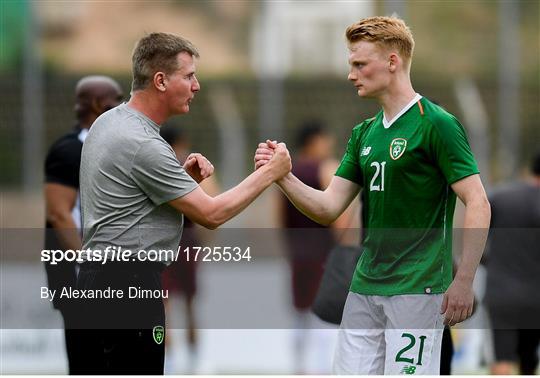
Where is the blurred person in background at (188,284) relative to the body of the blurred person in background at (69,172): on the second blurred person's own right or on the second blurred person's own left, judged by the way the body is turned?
on the second blurred person's own left

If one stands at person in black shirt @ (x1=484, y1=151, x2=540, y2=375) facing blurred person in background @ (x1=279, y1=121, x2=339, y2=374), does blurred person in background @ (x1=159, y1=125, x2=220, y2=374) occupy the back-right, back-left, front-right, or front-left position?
front-left

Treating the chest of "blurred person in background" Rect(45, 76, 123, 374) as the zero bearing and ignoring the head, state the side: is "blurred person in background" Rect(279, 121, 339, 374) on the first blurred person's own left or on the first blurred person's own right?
on the first blurred person's own left

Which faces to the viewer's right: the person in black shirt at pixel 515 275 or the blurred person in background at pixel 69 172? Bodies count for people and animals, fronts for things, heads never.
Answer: the blurred person in background

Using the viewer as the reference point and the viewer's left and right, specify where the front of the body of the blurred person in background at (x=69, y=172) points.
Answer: facing to the right of the viewer

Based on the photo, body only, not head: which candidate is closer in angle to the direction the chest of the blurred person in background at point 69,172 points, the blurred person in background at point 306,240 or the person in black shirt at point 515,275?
the person in black shirt
